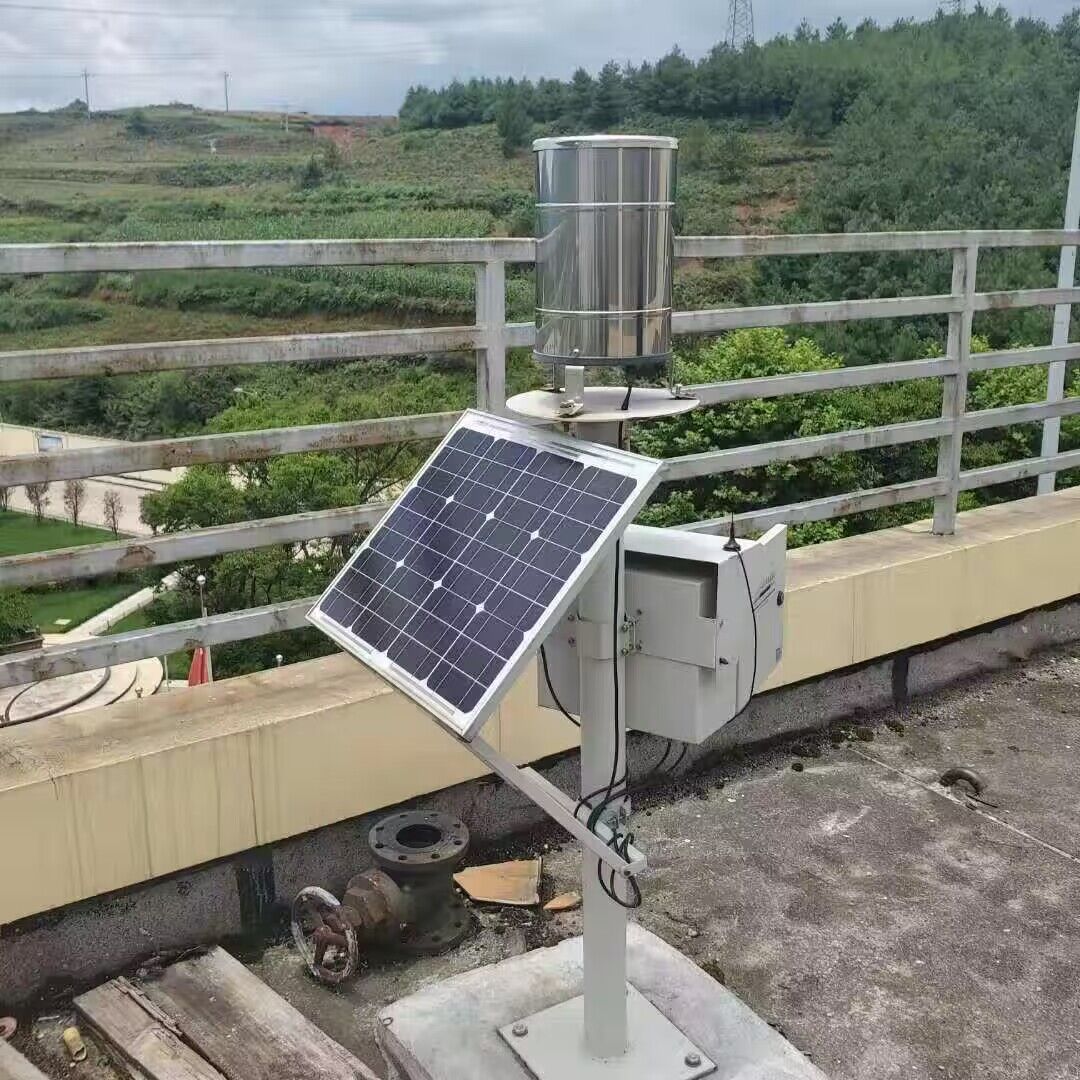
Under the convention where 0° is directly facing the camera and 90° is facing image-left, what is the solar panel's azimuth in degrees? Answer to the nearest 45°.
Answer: approximately 45°
